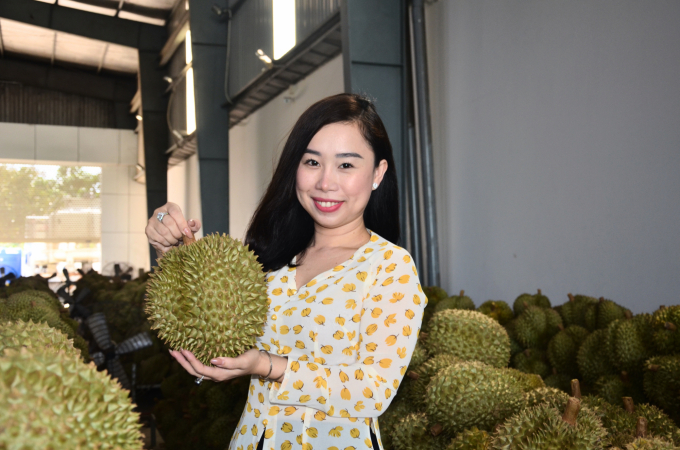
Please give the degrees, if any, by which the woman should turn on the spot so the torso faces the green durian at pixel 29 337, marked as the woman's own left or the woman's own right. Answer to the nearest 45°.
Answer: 0° — they already face it

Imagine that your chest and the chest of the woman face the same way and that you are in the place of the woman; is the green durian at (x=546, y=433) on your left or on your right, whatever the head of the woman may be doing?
on your left

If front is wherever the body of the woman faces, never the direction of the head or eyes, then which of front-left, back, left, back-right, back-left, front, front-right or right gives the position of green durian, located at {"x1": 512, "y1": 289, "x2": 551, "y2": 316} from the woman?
back

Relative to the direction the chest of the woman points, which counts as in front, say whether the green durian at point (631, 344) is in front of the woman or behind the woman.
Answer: behind

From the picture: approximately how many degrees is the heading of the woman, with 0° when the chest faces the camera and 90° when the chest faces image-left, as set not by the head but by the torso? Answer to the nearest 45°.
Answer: approximately 45°

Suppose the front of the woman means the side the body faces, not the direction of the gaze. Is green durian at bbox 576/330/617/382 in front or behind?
behind

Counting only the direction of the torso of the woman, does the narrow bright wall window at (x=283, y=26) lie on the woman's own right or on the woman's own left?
on the woman's own right

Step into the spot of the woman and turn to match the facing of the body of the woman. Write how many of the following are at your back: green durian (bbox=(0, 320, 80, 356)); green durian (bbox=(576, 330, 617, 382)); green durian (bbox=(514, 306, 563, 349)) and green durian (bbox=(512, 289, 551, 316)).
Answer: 3

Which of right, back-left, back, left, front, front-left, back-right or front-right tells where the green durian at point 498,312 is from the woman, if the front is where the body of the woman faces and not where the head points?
back
